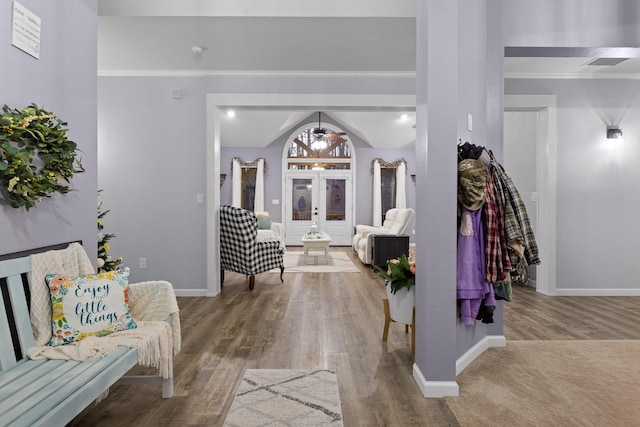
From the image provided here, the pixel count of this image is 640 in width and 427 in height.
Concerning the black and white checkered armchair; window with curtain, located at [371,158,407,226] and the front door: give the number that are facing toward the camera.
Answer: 2

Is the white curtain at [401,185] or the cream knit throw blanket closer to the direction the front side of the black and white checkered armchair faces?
the white curtain

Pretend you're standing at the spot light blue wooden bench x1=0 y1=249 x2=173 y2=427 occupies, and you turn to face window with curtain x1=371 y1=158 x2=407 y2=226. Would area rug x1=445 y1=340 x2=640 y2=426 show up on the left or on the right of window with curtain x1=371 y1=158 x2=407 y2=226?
right

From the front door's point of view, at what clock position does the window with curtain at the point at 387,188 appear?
The window with curtain is roughly at 9 o'clock from the front door.

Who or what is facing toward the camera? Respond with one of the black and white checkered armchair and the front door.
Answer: the front door

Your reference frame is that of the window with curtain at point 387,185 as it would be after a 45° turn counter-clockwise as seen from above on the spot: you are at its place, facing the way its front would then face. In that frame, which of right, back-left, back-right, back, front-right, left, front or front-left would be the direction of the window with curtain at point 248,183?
back-right

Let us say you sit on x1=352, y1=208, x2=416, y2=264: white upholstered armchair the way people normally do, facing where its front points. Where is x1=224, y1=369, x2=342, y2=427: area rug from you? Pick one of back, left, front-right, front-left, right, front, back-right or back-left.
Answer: front-left

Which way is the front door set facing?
toward the camera

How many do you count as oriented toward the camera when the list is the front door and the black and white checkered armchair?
1

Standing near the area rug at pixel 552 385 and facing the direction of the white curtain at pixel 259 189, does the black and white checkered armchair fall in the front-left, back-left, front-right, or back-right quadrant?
front-left

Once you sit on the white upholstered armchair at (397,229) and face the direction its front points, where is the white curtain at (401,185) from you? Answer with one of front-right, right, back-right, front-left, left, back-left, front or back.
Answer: back-right

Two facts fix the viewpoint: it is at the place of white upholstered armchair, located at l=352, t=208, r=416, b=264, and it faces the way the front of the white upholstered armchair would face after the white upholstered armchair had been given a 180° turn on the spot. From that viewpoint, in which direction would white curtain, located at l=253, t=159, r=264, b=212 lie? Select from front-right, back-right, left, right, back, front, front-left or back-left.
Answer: left

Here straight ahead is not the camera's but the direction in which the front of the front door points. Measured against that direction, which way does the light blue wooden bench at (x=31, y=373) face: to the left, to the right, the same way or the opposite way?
to the left

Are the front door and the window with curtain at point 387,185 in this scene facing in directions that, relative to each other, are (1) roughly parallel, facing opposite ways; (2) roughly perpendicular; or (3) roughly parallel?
roughly parallel

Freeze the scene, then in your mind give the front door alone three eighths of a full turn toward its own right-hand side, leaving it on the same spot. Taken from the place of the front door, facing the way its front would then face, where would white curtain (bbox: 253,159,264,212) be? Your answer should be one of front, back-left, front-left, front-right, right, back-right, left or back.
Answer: front-left

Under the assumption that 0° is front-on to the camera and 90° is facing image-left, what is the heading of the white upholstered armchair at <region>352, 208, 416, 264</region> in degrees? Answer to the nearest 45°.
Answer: approximately 45°

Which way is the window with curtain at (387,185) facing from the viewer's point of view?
toward the camera

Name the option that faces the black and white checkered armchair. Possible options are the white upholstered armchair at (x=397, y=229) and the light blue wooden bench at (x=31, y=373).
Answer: the white upholstered armchair
